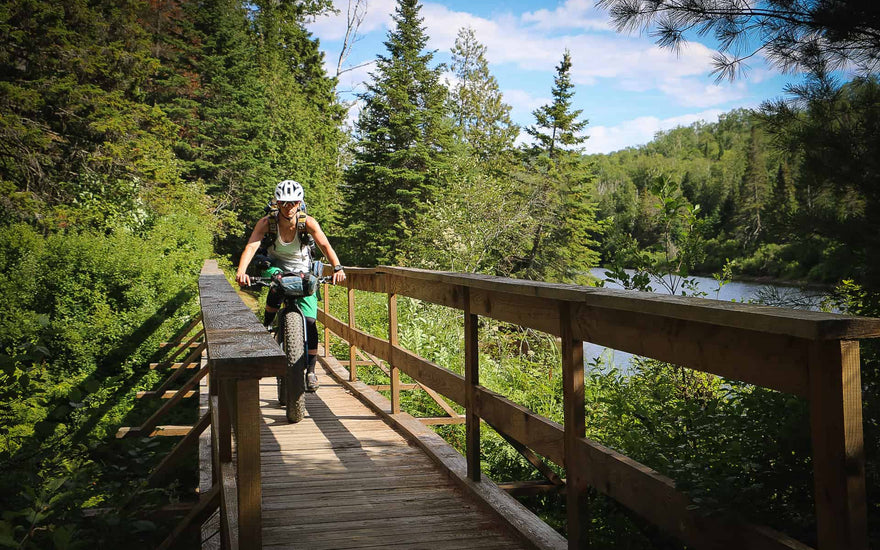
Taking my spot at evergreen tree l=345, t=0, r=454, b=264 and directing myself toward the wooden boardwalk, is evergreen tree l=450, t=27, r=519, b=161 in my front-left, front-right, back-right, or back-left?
back-left

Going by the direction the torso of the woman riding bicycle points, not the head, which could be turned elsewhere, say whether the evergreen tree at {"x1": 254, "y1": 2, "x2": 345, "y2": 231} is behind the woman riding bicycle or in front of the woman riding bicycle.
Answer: behind

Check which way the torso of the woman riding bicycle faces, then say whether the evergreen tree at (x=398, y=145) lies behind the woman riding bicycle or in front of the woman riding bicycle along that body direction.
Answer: behind

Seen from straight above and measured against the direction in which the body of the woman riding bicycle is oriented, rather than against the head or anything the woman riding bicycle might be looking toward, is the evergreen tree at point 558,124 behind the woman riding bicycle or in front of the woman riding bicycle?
behind

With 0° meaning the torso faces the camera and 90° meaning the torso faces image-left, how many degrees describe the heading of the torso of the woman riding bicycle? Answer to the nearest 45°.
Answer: approximately 0°

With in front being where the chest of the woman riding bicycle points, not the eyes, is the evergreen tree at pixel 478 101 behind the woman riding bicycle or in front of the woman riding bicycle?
behind
